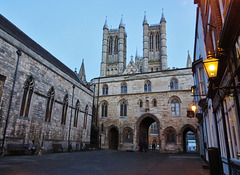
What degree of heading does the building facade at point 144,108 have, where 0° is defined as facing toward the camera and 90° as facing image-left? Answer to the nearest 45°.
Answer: approximately 0°

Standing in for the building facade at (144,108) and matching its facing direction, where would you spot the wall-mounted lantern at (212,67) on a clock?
The wall-mounted lantern is roughly at 12 o'clock from the building facade.
